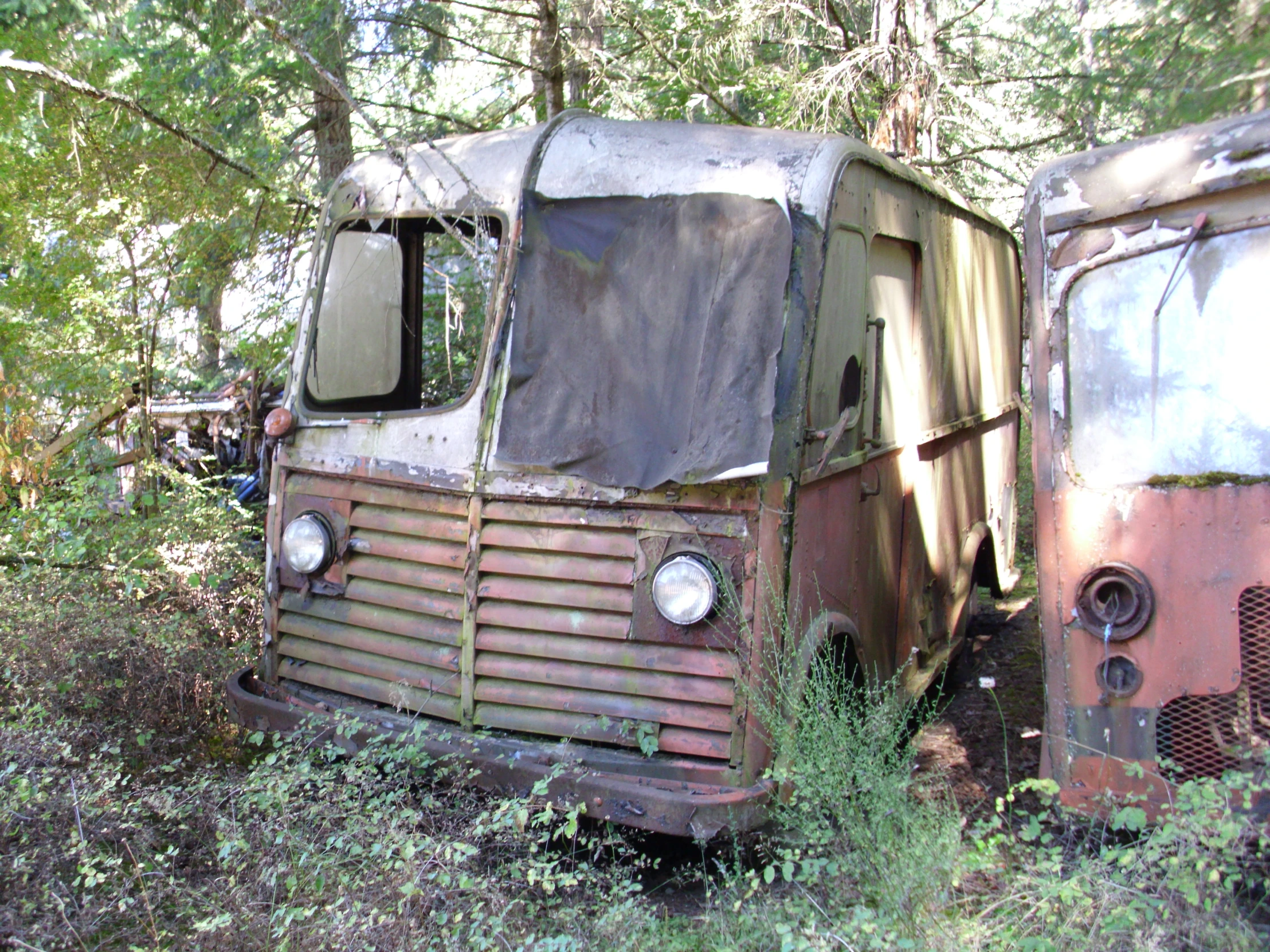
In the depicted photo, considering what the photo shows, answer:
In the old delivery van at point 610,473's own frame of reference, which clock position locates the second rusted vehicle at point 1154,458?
The second rusted vehicle is roughly at 8 o'clock from the old delivery van.

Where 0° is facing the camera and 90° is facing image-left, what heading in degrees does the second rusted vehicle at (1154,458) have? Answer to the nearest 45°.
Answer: approximately 0°

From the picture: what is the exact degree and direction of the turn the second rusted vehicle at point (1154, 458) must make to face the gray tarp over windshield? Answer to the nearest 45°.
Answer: approximately 90° to its right

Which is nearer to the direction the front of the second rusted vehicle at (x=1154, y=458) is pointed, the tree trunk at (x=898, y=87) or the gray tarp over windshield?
the gray tarp over windshield

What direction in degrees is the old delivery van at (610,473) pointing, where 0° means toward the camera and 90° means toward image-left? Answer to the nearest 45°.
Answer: approximately 45°

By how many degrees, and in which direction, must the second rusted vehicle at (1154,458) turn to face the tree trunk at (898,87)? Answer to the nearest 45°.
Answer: approximately 180°

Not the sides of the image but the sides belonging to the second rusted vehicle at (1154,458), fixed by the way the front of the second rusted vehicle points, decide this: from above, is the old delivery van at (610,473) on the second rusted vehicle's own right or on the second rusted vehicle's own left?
on the second rusted vehicle's own right

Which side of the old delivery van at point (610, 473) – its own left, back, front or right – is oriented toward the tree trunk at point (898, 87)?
back
